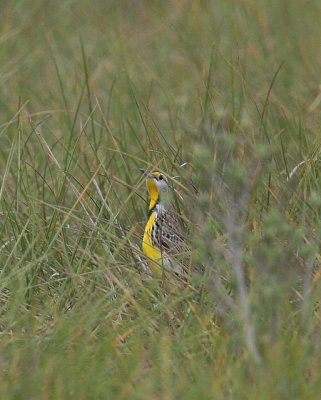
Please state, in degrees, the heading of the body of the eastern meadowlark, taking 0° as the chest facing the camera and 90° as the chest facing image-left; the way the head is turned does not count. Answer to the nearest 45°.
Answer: approximately 90°
